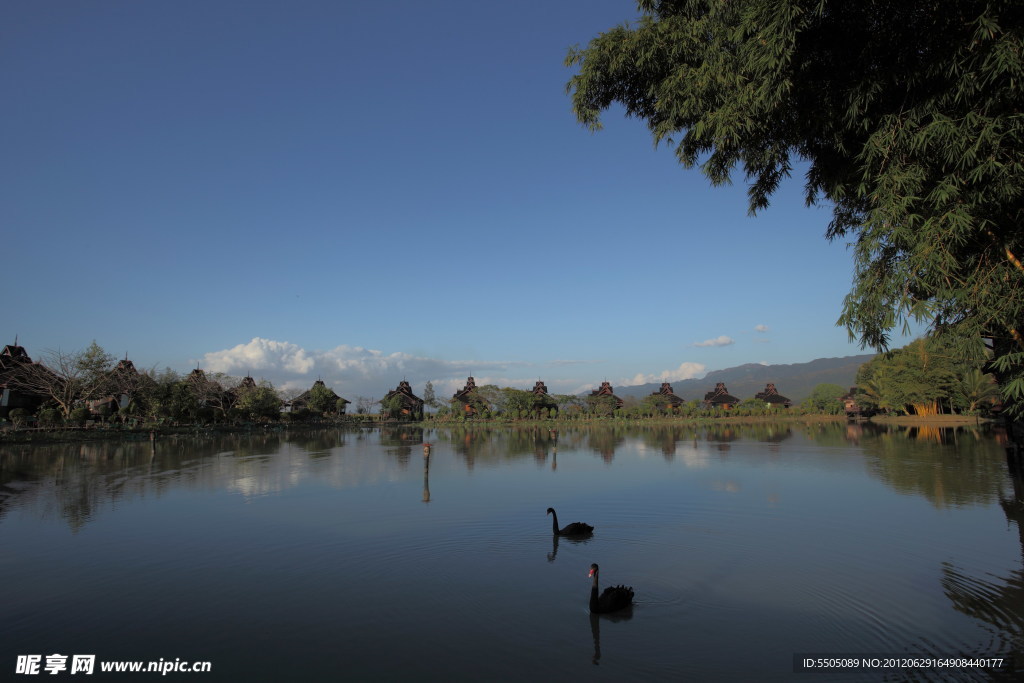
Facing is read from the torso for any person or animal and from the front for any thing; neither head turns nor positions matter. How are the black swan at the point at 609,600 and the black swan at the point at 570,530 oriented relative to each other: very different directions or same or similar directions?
same or similar directions

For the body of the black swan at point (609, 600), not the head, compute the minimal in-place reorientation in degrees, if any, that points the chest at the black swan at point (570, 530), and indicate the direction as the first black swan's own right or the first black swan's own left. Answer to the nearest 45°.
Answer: approximately 90° to the first black swan's own right

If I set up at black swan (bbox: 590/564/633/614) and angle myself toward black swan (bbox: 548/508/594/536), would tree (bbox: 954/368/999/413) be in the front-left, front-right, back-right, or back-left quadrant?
front-right

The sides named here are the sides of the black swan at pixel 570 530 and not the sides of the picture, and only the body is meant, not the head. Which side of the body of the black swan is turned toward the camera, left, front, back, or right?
left

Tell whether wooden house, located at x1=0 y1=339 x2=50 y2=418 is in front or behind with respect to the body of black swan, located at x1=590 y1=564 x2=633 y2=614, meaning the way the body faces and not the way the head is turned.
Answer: in front

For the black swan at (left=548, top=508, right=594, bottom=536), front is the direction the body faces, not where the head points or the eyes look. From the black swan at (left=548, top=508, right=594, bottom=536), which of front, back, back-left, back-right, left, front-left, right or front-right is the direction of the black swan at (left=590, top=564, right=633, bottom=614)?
left

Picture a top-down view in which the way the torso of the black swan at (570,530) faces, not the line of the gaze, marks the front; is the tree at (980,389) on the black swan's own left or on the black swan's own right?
on the black swan's own right

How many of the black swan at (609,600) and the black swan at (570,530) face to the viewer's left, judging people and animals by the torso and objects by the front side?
2

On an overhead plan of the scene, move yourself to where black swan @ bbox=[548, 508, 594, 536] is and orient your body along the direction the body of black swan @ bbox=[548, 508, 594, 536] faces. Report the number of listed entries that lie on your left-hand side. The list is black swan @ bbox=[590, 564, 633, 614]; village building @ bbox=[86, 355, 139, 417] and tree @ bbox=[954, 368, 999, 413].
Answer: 1

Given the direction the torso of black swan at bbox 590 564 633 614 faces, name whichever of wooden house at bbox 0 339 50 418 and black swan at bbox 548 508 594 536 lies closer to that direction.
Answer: the wooden house

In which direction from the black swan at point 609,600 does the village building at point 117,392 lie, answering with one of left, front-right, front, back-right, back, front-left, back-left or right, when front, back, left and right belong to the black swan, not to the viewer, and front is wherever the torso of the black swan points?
front-right

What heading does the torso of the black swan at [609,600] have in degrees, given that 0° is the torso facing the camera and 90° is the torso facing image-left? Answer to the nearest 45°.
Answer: approximately 90°

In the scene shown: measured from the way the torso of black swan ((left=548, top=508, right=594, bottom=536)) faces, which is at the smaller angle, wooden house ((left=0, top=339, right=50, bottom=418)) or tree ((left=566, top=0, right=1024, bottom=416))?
the wooden house
